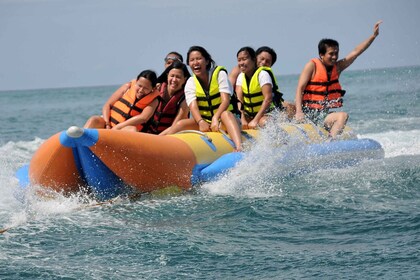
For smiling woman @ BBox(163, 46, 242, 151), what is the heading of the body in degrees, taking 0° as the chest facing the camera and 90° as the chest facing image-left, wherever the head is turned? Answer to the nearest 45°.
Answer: approximately 0°

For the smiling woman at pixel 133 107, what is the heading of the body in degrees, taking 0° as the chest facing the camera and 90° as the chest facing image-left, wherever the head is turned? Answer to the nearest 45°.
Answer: approximately 45°

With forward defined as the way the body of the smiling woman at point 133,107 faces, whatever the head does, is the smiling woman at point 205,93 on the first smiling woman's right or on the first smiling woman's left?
on the first smiling woman's left
